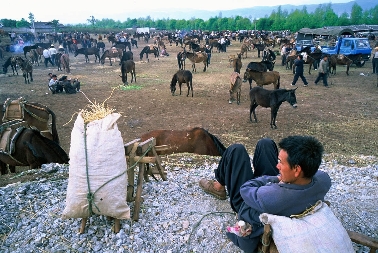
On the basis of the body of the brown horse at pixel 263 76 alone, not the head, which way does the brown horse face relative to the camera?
to the viewer's left

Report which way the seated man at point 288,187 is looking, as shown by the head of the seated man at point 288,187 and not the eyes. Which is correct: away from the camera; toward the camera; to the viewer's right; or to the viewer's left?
to the viewer's left

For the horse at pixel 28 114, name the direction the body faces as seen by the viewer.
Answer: to the viewer's left

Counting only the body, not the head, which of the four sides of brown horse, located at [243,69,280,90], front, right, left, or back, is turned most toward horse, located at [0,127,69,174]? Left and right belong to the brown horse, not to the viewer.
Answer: left

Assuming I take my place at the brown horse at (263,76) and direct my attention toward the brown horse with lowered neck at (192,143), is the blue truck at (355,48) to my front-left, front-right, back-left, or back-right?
back-left
